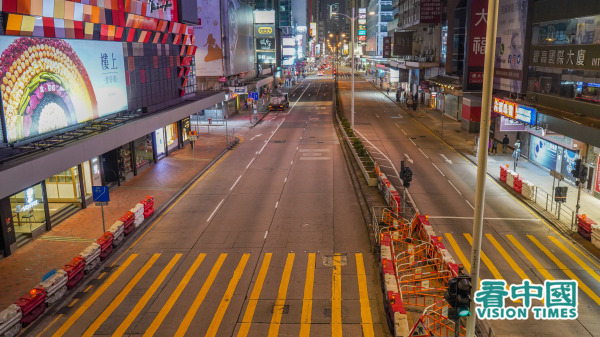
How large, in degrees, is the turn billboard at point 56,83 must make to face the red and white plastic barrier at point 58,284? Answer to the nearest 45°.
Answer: approximately 45° to its right

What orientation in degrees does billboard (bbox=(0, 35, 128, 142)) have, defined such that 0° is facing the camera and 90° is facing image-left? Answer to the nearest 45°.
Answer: approximately 315°

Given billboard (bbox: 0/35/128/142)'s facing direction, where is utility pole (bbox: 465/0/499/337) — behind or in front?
in front

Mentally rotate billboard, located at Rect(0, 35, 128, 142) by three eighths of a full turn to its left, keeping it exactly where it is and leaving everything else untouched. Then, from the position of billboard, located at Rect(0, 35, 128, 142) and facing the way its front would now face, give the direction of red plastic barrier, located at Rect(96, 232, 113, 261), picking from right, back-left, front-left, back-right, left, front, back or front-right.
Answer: back

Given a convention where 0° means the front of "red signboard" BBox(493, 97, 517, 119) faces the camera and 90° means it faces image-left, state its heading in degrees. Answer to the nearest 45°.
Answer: approximately 45°

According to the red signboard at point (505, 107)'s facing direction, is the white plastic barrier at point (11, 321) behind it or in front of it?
in front

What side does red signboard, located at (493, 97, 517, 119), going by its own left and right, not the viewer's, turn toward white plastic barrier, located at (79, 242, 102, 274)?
front

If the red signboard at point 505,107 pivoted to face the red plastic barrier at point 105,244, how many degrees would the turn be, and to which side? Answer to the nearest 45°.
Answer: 0° — it already faces it

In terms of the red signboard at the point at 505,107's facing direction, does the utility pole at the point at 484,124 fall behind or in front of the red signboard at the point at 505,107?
in front

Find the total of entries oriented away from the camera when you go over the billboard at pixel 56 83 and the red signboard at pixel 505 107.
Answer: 0

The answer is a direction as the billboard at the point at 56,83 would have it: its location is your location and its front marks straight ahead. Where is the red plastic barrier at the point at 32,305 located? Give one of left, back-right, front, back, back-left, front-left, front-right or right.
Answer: front-right

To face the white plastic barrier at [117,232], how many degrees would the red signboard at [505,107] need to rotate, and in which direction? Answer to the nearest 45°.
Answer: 0° — it already faces it

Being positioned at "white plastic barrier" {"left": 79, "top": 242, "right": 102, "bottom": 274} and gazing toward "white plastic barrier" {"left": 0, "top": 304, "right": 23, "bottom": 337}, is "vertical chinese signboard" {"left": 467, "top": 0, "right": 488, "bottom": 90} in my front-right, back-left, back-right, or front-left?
back-left
